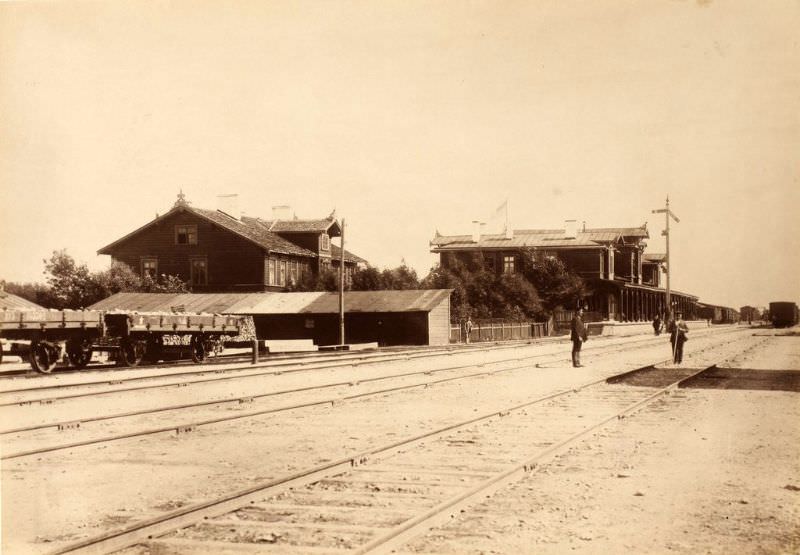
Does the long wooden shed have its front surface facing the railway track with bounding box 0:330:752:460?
yes

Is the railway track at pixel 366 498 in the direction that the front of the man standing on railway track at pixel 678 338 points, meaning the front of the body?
yes

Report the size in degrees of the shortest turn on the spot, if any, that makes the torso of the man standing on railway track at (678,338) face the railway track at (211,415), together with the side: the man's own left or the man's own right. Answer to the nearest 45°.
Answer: approximately 45° to the man's own right

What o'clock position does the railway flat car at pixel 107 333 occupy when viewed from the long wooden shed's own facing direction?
The railway flat car is roughly at 1 o'clock from the long wooden shed.

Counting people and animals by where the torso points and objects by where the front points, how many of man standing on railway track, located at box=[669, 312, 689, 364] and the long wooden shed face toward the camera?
2

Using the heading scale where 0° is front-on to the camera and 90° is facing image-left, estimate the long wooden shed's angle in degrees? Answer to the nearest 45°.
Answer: approximately 0°

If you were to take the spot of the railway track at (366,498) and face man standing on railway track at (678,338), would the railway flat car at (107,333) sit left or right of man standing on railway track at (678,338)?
left

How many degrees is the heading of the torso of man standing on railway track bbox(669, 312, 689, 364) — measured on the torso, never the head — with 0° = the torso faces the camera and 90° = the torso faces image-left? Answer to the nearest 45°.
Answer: approximately 0°

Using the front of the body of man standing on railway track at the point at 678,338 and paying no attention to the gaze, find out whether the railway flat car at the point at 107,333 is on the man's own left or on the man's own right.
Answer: on the man's own right
